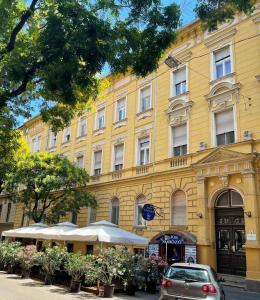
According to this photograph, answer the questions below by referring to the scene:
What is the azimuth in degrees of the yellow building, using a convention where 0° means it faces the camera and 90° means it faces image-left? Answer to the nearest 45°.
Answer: approximately 45°

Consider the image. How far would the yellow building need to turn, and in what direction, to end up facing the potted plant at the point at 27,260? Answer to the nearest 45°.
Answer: approximately 45° to its right

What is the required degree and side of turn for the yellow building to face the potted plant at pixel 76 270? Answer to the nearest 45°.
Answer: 0° — it already faces it

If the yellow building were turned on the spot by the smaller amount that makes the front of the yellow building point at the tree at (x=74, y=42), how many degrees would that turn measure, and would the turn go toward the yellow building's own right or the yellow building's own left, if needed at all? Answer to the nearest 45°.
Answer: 0° — it already faces it

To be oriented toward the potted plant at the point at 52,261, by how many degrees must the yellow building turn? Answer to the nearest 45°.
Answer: approximately 45° to its right
